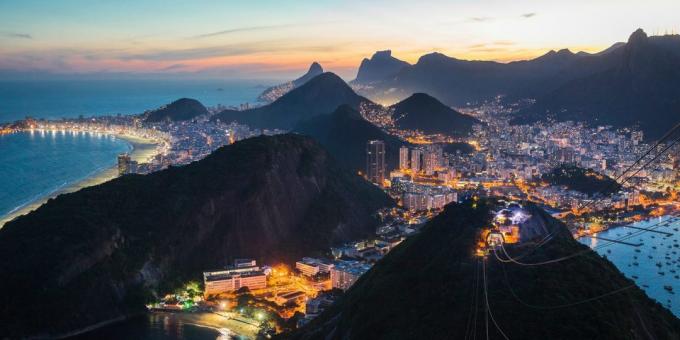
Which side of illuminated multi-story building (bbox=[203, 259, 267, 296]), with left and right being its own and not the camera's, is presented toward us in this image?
front

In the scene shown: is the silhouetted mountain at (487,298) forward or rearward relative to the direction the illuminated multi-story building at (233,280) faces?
forward

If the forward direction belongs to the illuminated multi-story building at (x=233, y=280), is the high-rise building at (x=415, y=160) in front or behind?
behind

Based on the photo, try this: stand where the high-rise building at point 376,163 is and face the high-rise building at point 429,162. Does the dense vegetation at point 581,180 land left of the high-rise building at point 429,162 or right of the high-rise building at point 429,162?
right

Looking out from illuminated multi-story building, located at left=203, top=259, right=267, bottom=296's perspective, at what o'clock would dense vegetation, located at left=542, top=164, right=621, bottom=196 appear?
The dense vegetation is roughly at 8 o'clock from the illuminated multi-story building.

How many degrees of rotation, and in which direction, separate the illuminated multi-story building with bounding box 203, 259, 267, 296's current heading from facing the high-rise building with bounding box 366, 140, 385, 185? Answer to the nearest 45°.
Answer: approximately 135° to its left

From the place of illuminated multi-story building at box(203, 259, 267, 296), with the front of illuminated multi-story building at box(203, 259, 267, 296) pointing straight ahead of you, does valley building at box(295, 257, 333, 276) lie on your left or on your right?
on your left

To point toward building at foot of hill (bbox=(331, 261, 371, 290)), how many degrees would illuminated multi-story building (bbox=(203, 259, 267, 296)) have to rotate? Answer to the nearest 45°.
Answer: approximately 90° to its left

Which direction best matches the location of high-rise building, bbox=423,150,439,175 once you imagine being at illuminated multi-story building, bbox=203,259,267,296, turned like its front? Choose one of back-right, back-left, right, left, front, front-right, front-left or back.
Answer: back-left
